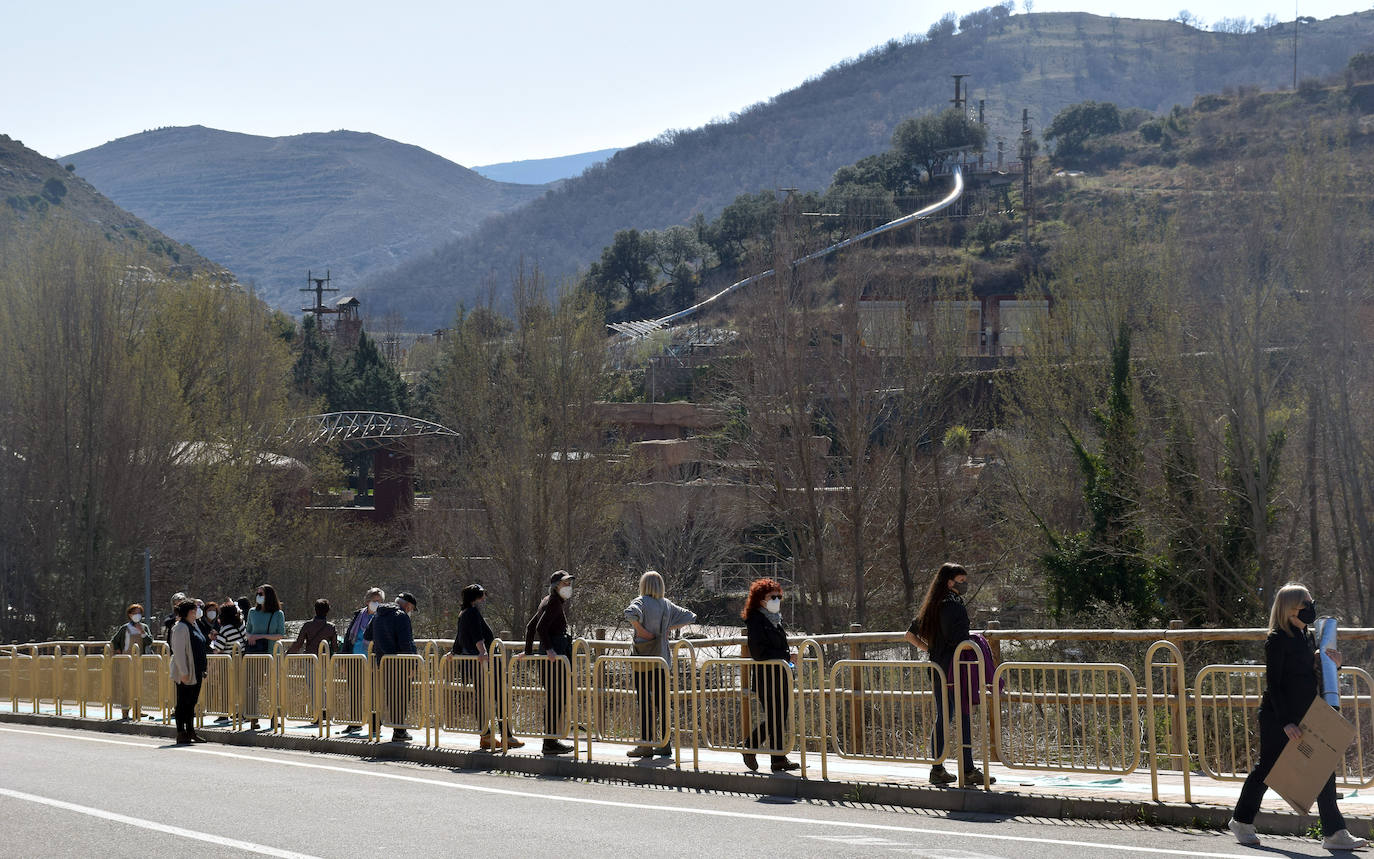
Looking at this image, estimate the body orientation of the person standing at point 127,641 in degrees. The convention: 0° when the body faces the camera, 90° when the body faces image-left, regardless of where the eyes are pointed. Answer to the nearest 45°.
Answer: approximately 315°
